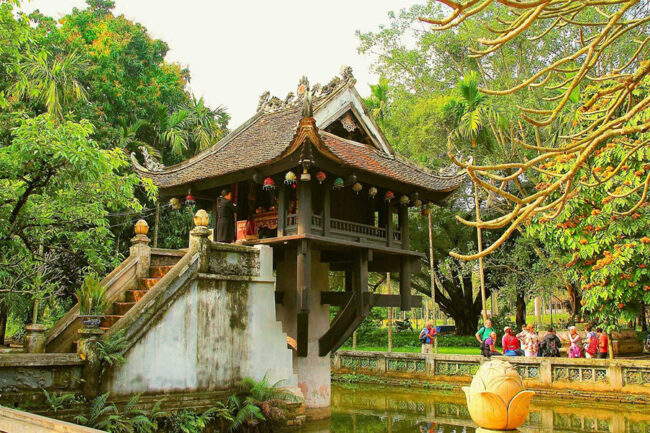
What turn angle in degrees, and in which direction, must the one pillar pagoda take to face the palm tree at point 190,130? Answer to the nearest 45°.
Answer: approximately 90° to its right

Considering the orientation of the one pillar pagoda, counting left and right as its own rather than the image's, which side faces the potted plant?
front

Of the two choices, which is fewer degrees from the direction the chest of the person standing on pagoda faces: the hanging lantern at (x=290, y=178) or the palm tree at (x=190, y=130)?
the hanging lantern

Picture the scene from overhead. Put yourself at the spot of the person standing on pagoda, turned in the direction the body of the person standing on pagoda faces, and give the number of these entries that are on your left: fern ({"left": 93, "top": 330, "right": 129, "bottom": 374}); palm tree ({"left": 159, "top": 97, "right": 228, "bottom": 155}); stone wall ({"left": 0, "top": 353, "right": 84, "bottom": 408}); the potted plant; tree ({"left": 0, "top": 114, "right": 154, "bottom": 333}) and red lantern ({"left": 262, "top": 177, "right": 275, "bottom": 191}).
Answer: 1

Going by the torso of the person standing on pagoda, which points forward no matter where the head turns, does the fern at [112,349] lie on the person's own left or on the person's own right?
on the person's own right

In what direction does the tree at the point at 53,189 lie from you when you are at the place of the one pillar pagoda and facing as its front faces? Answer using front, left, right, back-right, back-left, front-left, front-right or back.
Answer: front

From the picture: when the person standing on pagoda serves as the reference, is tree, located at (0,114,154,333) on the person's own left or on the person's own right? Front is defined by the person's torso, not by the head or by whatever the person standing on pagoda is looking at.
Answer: on the person's own right

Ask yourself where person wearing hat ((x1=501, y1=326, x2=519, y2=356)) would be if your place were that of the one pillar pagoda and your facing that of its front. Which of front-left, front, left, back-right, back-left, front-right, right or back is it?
back

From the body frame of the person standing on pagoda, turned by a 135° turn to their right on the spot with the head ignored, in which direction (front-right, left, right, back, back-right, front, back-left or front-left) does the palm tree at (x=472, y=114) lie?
back
